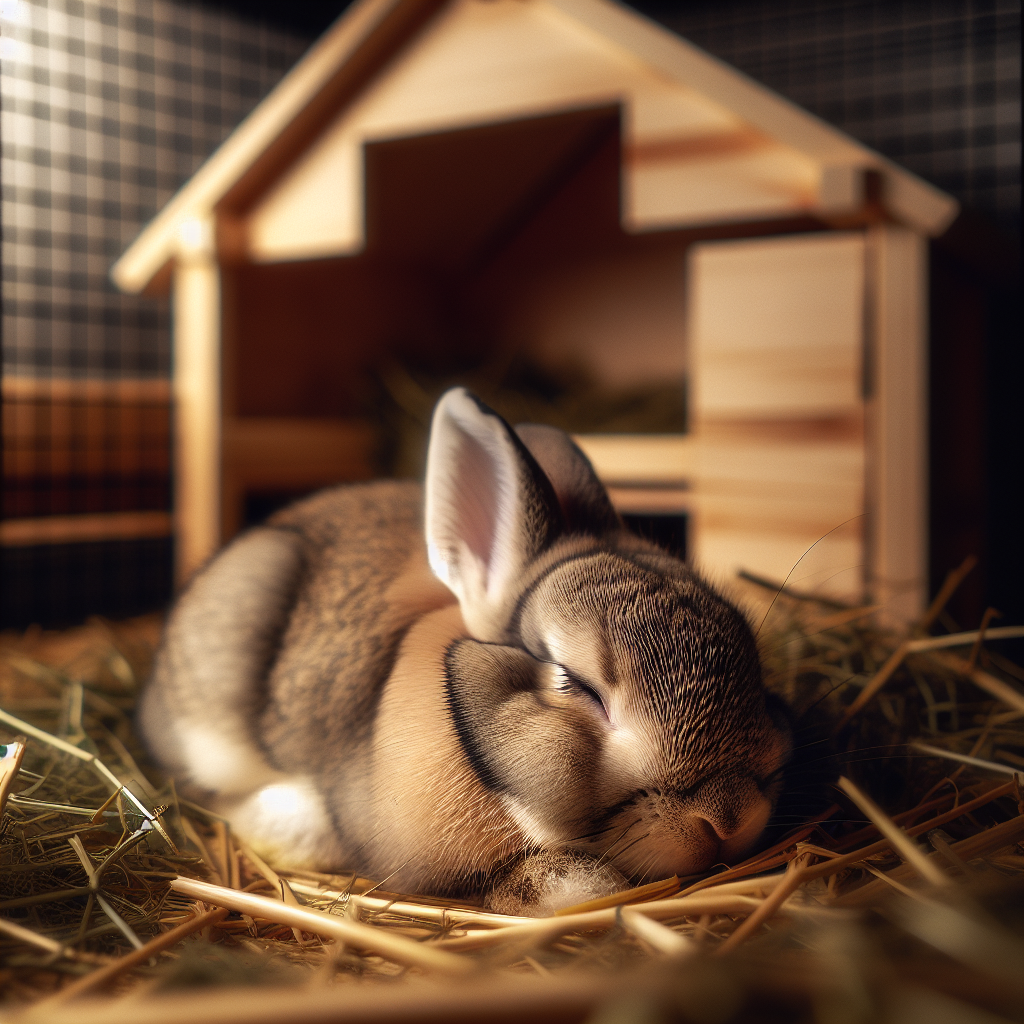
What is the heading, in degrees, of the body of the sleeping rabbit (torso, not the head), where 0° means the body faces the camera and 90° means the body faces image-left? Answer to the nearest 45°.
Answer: approximately 315°

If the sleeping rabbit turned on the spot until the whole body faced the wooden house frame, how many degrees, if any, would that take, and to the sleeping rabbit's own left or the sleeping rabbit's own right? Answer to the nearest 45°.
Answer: approximately 135° to the sleeping rabbit's own left
